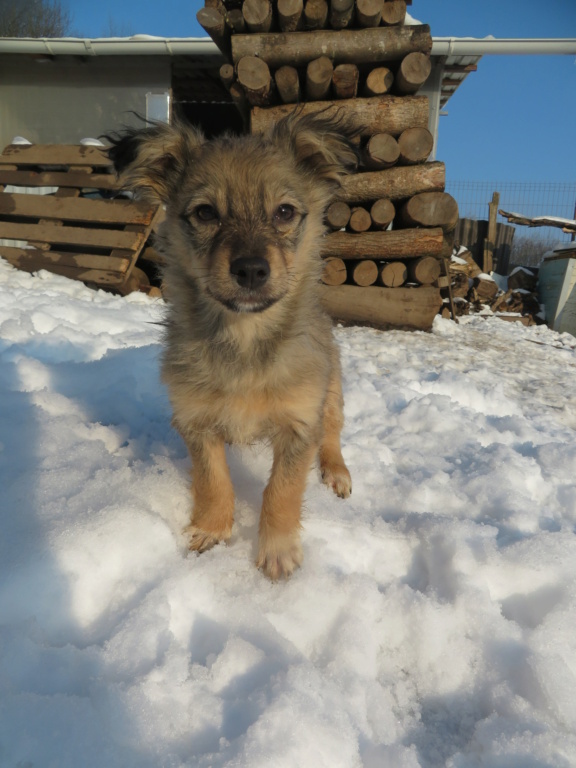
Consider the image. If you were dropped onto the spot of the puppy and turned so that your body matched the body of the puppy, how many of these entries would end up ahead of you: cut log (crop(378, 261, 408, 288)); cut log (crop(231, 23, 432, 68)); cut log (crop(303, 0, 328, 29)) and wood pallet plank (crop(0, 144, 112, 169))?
0

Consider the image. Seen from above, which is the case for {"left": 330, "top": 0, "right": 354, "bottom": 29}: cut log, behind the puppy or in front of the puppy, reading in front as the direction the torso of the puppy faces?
behind

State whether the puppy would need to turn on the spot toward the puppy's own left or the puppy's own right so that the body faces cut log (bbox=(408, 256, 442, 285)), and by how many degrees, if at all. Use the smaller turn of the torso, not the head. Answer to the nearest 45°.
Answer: approximately 135° to the puppy's own left

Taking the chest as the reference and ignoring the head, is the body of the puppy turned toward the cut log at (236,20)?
no

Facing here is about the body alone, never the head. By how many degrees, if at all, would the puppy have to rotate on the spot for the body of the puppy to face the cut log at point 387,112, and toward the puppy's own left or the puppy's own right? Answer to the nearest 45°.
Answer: approximately 180°

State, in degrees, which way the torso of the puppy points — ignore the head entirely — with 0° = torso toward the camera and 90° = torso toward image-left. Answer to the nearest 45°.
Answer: approximately 0°

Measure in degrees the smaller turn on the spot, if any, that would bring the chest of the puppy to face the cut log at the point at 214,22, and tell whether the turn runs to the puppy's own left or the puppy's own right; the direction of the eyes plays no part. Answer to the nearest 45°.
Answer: approximately 180°

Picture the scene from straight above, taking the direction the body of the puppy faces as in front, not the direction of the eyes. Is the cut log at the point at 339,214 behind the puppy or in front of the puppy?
behind

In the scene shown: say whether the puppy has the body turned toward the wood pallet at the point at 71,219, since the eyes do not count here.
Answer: no

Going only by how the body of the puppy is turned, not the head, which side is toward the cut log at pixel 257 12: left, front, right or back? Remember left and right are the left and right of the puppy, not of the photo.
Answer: back

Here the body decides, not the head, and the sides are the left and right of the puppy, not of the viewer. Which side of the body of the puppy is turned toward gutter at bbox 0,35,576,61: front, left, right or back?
back

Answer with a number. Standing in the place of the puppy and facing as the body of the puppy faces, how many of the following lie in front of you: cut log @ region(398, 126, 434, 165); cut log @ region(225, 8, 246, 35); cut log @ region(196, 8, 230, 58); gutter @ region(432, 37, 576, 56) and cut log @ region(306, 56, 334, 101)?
0

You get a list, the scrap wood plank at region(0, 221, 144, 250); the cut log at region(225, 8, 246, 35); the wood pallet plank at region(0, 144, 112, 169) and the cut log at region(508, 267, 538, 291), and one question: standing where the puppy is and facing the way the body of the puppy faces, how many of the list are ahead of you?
0

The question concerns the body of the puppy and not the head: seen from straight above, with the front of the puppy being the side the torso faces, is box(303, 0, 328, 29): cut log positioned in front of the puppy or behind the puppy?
behind

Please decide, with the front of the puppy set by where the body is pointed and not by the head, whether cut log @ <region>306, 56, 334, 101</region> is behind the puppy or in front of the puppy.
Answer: behind
